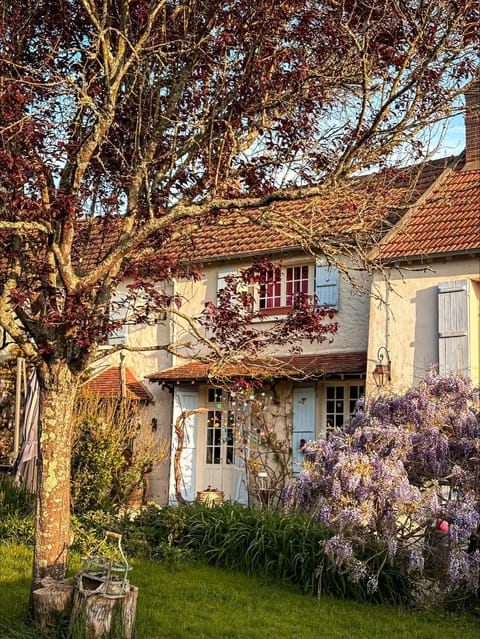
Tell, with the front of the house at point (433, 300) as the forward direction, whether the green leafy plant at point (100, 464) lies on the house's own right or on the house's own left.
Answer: on the house's own right

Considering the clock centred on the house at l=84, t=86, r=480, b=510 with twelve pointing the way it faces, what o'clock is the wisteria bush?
The wisteria bush is roughly at 12 o'clock from the house.

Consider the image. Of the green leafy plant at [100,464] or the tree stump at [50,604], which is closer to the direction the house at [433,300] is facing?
the tree stump

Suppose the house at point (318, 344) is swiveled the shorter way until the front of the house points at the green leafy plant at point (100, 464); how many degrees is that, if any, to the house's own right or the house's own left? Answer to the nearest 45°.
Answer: approximately 45° to the house's own right

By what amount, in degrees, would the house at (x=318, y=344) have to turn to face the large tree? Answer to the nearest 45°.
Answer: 0° — it already faces it

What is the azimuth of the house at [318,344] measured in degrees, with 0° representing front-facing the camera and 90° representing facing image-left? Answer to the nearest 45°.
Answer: approximately 0°

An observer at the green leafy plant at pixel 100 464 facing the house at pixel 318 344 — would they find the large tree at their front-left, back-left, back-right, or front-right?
back-right
